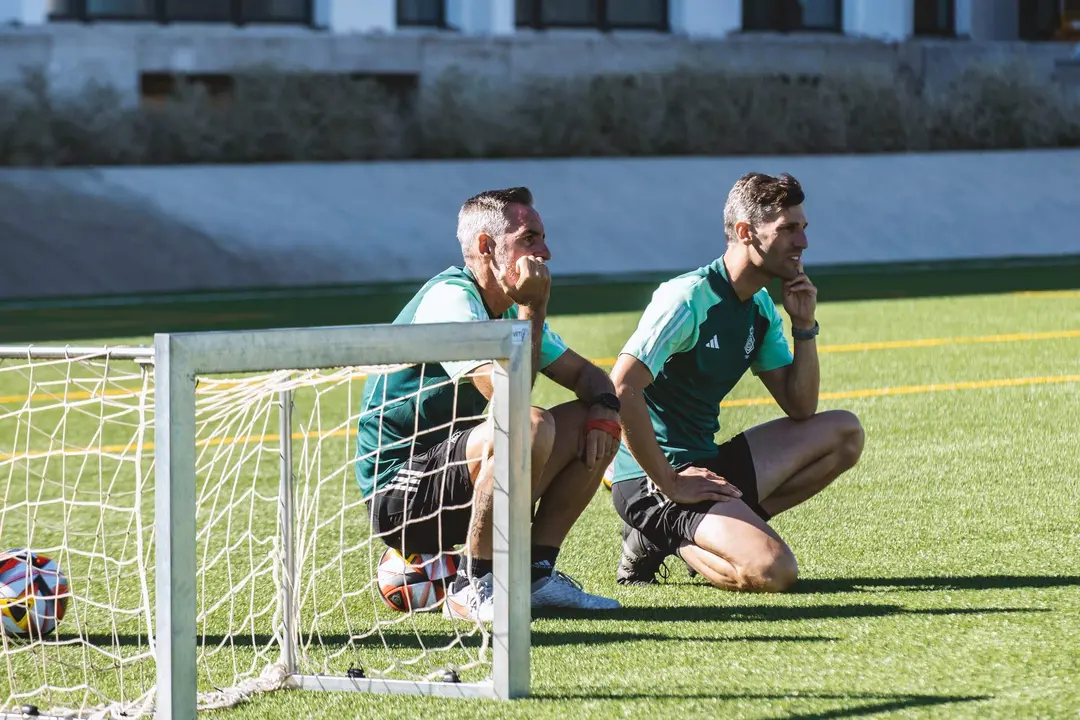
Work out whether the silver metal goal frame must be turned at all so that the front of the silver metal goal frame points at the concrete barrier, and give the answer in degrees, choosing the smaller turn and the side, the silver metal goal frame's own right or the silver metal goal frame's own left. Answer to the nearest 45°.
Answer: approximately 135° to the silver metal goal frame's own left

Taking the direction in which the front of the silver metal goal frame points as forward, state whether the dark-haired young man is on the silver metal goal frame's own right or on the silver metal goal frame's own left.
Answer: on the silver metal goal frame's own left

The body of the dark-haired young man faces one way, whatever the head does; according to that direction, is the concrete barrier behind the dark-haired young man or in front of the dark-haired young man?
behind

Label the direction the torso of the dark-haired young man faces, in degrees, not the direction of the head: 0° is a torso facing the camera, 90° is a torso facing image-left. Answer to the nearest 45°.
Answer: approximately 315°

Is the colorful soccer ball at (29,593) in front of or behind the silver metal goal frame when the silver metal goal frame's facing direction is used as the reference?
behind

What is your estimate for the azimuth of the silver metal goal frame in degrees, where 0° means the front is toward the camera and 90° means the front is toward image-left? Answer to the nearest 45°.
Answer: approximately 315°

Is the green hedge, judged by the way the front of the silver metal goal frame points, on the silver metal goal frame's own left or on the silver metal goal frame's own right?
on the silver metal goal frame's own left

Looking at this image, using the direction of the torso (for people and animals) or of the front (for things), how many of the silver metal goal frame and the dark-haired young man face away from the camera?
0

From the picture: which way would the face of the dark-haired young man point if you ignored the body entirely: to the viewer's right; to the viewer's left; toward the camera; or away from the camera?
to the viewer's right
